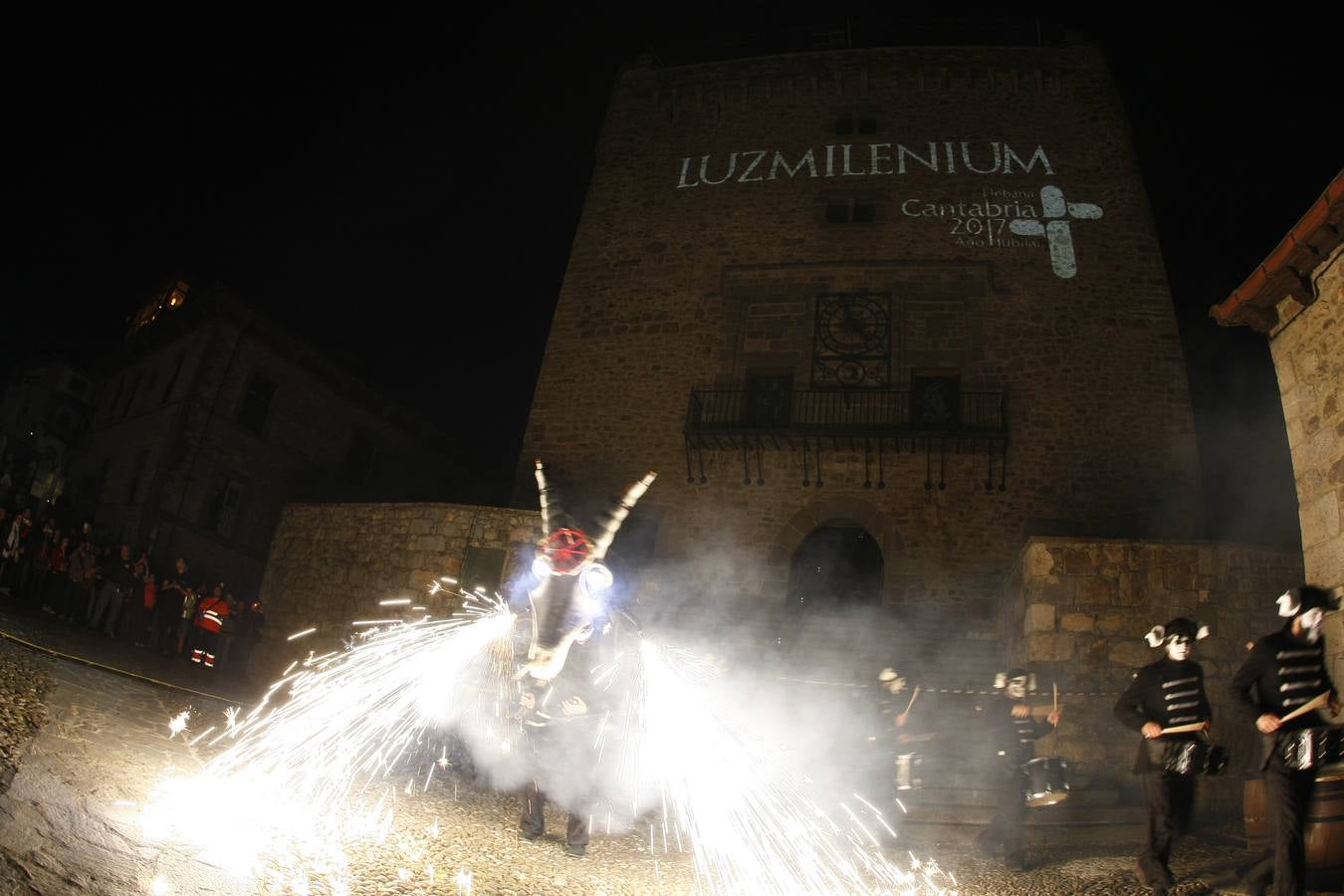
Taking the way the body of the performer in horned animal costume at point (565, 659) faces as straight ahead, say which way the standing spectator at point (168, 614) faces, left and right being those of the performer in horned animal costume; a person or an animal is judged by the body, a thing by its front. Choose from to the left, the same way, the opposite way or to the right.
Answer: to the left

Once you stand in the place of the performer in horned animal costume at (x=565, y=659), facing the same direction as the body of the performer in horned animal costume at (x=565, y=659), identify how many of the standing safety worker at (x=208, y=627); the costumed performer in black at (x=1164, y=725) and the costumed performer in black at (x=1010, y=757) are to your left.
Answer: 2

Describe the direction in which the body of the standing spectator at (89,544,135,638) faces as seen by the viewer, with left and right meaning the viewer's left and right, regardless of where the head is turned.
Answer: facing the viewer and to the right of the viewer

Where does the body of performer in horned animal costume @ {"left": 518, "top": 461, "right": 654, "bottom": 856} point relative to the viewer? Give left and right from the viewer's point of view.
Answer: facing the viewer

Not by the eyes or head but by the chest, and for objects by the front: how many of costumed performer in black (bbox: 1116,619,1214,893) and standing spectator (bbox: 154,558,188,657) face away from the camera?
0

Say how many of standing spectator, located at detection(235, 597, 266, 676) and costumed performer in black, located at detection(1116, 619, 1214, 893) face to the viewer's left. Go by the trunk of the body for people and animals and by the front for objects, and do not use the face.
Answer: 0

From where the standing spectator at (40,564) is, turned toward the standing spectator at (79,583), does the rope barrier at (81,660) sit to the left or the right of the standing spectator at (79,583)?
right

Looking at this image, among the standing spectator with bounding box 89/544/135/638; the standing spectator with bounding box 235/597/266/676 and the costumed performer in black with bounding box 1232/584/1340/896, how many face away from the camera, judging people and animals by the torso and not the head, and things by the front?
0

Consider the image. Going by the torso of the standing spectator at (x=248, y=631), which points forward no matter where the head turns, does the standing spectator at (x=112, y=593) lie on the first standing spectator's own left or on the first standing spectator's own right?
on the first standing spectator's own right

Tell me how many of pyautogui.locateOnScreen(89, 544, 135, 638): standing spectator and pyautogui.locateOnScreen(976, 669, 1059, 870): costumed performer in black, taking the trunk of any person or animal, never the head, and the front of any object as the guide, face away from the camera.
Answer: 0

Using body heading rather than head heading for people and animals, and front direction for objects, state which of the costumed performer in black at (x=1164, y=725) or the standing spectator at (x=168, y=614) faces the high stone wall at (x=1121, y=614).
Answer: the standing spectator
